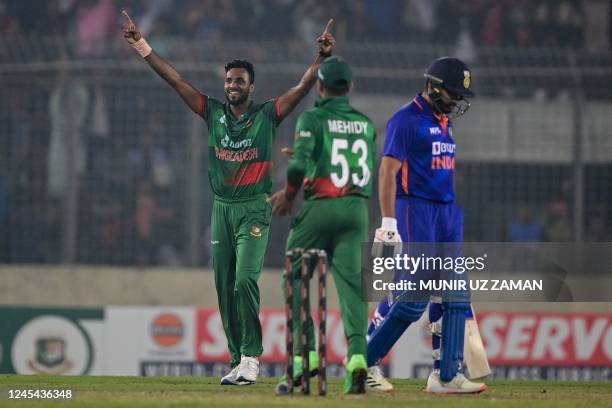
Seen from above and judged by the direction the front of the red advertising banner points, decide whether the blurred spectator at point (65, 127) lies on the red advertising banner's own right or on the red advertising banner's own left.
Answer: on the red advertising banner's own right

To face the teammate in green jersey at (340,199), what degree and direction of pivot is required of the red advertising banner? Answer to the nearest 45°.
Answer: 0° — it already faces them

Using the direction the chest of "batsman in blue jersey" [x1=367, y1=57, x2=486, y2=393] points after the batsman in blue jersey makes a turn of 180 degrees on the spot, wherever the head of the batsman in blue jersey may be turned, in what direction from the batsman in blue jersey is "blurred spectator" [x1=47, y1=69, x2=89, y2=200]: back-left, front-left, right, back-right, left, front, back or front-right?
front

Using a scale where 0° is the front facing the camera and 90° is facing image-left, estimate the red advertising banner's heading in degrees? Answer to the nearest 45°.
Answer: approximately 0°

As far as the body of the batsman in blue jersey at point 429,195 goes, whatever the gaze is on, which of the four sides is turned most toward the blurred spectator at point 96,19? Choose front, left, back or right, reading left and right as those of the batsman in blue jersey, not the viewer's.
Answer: back

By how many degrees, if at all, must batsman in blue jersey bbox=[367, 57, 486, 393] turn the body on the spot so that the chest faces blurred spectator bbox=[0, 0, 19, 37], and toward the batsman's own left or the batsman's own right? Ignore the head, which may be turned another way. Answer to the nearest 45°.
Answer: approximately 180°

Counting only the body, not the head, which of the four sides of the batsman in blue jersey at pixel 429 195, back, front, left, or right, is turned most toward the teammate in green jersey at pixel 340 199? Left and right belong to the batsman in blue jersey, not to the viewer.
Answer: right

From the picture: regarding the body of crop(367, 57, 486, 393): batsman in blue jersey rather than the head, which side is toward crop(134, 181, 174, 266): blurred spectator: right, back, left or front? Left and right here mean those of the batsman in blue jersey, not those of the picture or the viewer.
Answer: back
